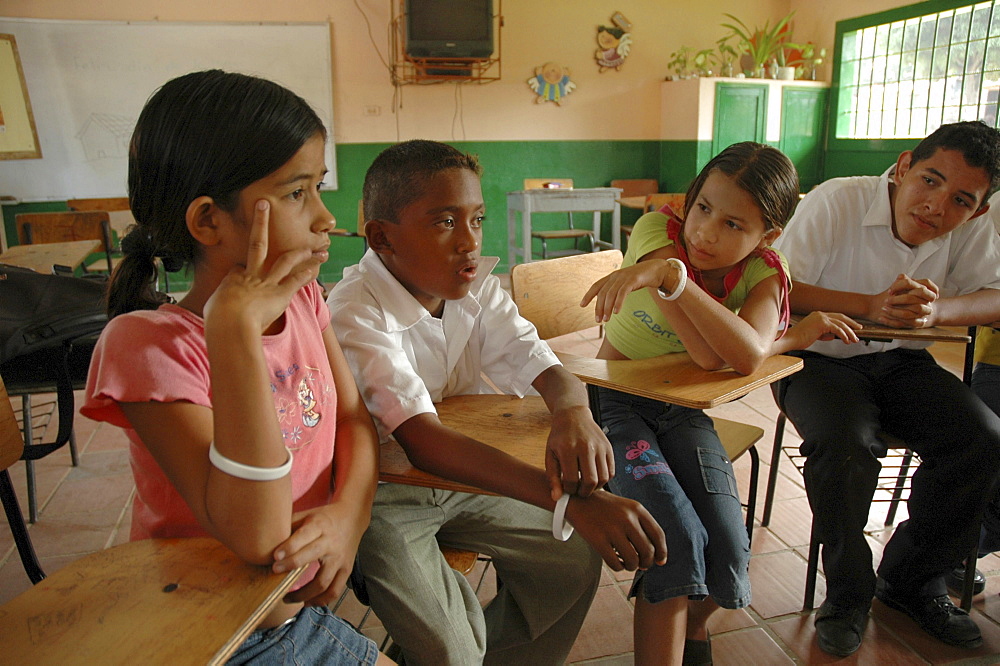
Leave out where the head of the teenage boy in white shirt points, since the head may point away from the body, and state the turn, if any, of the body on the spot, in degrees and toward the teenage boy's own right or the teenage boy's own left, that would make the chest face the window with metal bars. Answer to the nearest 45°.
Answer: approximately 180°

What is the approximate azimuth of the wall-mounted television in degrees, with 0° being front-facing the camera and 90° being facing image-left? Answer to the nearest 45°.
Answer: approximately 0°

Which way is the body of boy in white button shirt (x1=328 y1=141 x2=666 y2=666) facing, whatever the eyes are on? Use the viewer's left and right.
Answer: facing the viewer and to the right of the viewer

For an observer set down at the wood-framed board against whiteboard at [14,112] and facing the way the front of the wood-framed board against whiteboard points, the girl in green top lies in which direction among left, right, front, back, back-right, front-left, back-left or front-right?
front

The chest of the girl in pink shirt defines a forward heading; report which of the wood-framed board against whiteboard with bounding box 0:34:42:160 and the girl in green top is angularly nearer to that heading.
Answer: the girl in green top

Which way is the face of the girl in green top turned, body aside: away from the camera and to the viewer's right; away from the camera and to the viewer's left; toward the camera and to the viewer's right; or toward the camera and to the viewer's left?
toward the camera and to the viewer's left

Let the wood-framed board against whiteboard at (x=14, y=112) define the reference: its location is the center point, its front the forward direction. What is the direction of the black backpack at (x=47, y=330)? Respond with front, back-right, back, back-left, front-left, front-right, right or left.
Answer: front

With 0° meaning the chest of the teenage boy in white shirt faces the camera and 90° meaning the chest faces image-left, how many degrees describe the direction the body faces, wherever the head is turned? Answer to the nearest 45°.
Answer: approximately 0°

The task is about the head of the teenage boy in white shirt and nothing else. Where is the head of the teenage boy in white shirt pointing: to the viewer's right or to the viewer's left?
to the viewer's left

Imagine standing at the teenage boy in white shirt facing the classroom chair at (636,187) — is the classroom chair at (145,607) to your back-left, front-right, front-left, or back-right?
back-left

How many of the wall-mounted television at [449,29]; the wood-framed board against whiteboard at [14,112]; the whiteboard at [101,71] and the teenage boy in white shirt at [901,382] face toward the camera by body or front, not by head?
4

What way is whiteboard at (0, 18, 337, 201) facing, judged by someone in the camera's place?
facing the viewer

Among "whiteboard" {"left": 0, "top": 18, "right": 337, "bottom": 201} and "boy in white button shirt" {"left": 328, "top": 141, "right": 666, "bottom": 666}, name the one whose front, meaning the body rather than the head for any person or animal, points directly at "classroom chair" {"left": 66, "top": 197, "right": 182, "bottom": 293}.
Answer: the whiteboard

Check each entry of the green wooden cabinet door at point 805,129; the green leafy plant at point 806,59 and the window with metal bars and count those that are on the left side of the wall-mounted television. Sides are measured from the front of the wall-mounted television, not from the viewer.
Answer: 3

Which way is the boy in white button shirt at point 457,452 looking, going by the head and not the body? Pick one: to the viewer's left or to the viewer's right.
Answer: to the viewer's right
